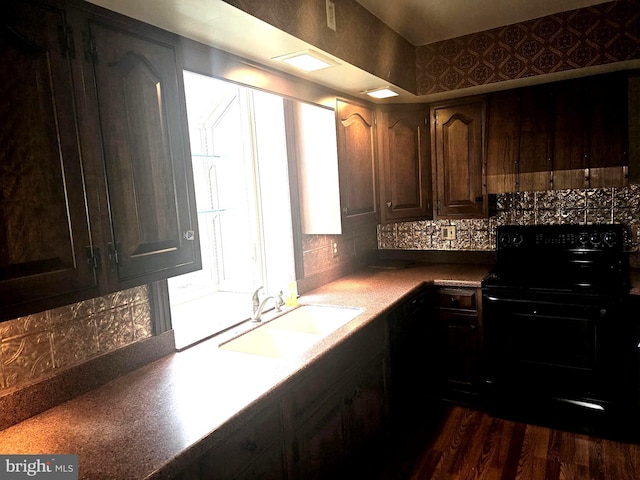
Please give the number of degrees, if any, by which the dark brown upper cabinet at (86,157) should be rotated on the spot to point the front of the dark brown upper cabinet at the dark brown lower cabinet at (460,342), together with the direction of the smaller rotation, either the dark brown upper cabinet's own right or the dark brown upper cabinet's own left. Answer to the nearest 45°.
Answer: approximately 45° to the dark brown upper cabinet's own left

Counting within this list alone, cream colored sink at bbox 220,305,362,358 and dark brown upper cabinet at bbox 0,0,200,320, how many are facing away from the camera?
0

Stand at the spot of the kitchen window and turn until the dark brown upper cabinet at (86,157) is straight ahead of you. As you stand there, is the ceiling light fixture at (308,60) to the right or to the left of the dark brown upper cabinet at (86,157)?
left

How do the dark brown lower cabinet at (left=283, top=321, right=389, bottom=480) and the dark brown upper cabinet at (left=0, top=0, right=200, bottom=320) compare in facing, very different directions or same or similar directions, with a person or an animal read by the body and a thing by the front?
same or similar directions

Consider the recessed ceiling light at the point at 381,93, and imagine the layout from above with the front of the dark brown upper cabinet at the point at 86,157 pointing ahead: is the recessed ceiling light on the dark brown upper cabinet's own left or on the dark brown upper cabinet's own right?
on the dark brown upper cabinet's own left

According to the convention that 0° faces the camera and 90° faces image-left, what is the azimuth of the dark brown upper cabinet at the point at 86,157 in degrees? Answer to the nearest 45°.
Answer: approximately 315°

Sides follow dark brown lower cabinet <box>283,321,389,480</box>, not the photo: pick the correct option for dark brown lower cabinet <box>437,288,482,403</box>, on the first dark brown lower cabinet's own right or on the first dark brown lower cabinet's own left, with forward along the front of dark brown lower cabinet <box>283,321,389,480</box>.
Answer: on the first dark brown lower cabinet's own left

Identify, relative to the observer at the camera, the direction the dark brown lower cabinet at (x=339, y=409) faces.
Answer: facing the viewer and to the right of the viewer

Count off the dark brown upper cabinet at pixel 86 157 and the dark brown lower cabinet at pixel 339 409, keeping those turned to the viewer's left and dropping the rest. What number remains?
0

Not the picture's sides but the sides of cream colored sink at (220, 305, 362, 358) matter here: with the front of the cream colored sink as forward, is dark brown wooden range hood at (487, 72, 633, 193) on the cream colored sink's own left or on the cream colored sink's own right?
on the cream colored sink's own left
